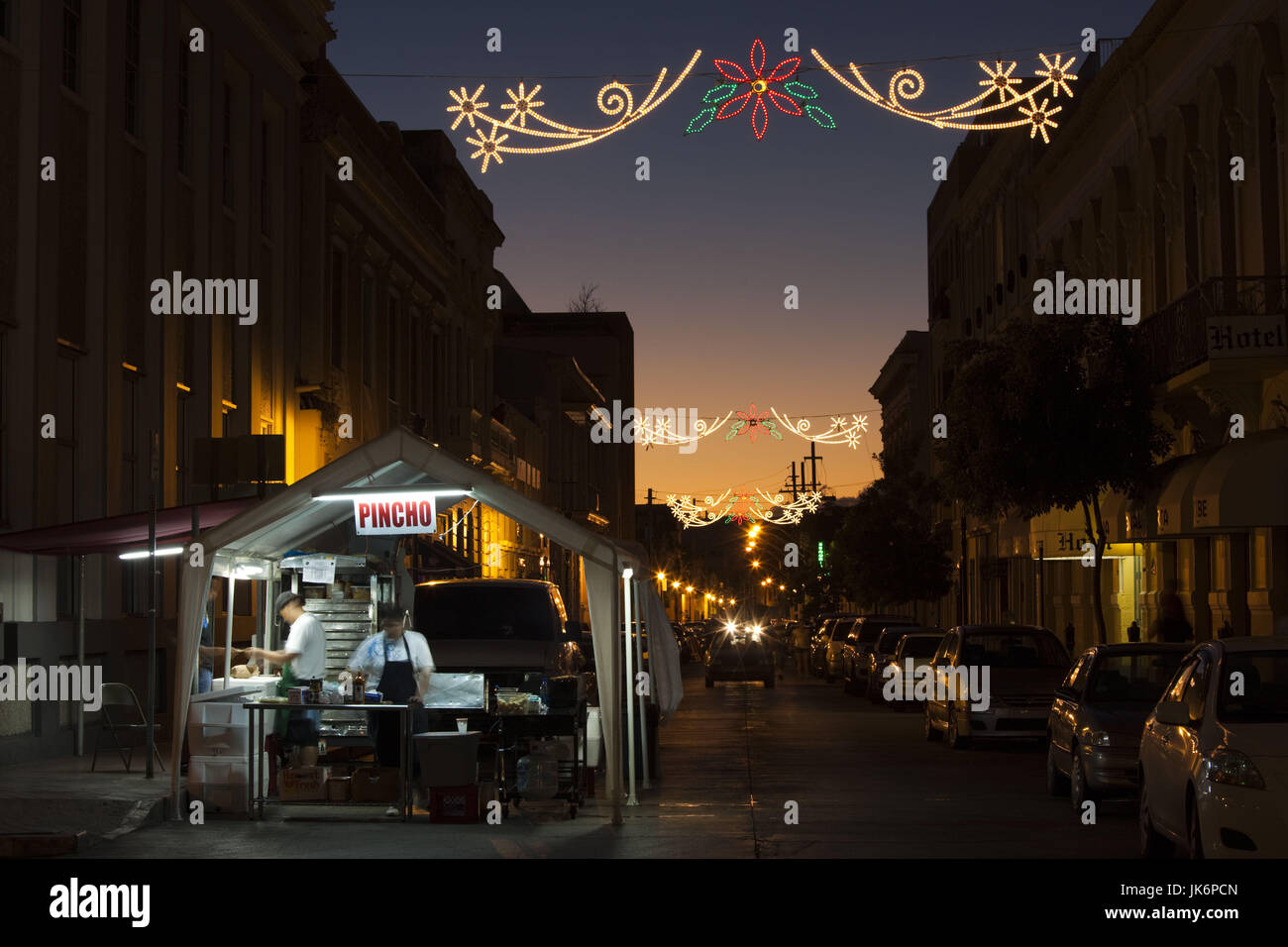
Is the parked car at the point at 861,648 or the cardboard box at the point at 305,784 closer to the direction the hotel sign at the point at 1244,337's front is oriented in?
the cardboard box

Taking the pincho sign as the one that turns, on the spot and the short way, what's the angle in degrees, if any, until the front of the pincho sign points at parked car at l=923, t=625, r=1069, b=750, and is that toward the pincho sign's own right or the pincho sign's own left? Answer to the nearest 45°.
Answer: approximately 135° to the pincho sign's own left

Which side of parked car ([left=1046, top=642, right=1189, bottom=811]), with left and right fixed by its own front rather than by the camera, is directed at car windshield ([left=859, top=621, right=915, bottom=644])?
back

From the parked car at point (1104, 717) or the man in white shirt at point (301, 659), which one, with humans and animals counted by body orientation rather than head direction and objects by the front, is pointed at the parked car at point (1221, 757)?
the parked car at point (1104, 717)

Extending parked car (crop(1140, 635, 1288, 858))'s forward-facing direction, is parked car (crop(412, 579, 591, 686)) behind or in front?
behind

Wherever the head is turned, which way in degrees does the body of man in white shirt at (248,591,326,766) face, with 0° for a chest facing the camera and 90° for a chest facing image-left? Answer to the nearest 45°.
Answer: approximately 90°

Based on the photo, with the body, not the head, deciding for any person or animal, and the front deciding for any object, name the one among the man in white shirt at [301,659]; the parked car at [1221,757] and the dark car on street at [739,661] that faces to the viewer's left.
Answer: the man in white shirt

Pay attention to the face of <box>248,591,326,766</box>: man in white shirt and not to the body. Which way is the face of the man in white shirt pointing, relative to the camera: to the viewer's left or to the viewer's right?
to the viewer's left
